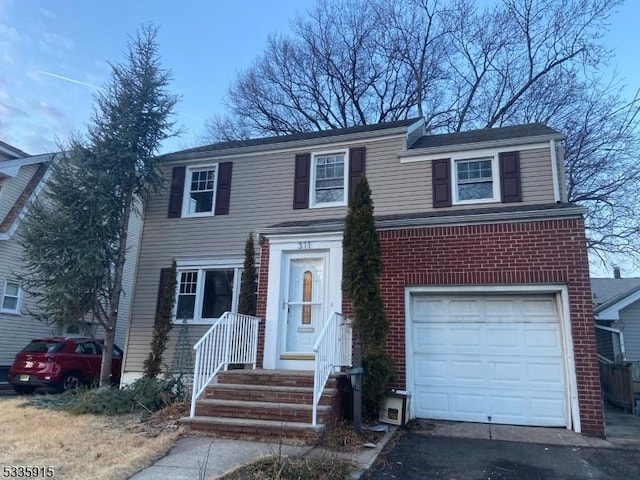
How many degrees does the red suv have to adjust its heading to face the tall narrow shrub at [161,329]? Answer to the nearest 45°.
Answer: approximately 90° to its right

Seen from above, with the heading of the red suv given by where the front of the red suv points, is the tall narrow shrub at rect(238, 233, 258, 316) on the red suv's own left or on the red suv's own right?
on the red suv's own right

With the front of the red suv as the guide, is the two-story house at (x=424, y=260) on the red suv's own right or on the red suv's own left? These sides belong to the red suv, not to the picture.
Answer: on the red suv's own right

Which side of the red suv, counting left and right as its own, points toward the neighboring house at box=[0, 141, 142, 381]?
left

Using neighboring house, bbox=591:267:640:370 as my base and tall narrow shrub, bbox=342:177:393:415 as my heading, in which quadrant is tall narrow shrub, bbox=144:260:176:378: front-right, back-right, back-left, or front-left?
front-right

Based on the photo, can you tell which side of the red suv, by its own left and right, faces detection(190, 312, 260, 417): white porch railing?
right

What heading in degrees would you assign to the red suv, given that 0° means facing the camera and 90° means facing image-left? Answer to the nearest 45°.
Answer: approximately 225°

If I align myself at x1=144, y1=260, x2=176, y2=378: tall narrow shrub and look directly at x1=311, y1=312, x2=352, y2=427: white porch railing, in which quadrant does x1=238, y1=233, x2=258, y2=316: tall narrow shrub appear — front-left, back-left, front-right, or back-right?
front-left

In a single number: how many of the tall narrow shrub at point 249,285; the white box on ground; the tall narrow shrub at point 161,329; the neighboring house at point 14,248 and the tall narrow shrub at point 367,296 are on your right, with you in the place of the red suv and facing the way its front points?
4

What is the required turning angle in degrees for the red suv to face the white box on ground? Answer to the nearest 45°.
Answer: approximately 90° to its right
